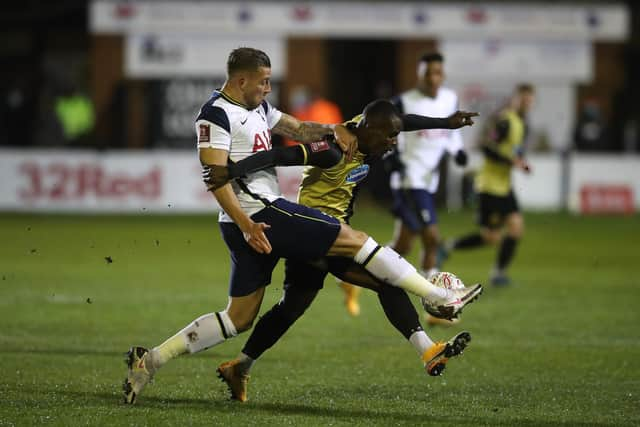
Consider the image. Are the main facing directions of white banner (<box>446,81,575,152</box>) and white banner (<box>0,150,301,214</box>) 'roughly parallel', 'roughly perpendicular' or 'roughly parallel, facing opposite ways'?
roughly parallel

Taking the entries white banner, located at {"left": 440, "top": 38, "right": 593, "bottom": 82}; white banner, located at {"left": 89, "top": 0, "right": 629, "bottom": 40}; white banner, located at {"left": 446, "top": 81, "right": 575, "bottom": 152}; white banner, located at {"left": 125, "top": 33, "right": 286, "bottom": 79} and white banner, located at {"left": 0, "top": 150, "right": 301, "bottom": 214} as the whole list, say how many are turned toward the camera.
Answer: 5

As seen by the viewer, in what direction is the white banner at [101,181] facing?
toward the camera

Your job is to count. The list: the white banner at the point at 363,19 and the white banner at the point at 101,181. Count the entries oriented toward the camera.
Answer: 2

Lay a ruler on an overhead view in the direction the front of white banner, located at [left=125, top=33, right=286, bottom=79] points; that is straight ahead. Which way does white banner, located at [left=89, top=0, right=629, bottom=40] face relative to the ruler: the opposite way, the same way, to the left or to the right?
the same way

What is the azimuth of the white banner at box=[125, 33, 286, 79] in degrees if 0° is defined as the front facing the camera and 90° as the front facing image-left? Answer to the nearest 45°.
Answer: approximately 0°

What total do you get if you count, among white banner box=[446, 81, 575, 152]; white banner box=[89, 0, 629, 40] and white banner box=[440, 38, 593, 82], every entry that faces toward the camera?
3

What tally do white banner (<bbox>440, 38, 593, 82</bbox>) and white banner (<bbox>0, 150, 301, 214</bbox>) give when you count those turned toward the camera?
2

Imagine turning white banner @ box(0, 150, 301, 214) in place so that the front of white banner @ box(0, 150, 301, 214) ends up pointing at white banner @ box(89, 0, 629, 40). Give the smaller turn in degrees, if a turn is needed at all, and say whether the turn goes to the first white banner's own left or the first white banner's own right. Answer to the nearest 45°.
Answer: approximately 135° to the first white banner's own left

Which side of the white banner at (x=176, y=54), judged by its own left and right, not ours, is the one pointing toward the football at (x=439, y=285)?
front

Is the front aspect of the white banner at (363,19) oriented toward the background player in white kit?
yes

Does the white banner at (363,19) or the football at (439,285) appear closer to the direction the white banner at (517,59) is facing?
the football

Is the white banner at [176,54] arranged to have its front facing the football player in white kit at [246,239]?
yes

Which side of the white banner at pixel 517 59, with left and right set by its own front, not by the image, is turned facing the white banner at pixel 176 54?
right

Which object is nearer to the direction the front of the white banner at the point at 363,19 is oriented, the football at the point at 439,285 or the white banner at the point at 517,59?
the football

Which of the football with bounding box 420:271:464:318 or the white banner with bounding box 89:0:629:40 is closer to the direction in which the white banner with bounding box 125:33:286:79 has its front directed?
the football

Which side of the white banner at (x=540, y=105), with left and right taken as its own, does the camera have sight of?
front

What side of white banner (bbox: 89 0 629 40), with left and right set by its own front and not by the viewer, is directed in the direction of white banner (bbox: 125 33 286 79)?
right
